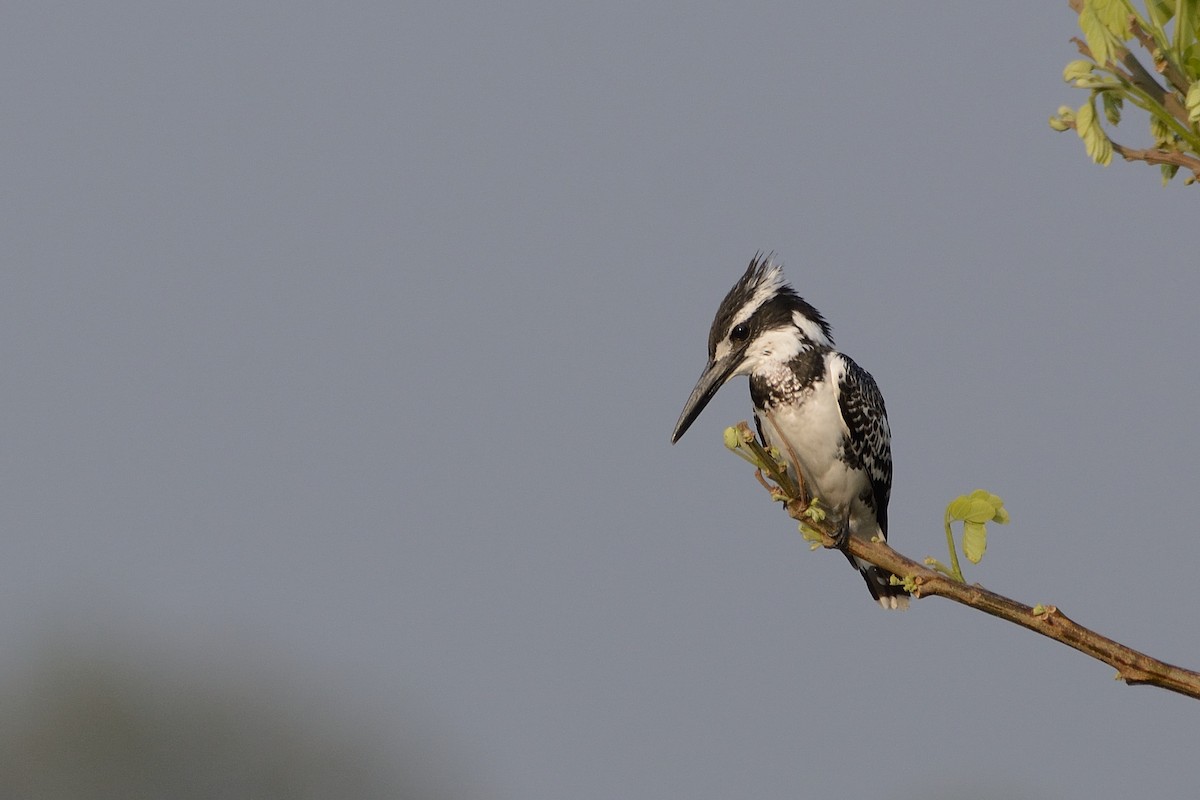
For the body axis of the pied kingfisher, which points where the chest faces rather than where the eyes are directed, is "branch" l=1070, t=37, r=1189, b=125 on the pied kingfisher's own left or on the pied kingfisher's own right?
on the pied kingfisher's own left

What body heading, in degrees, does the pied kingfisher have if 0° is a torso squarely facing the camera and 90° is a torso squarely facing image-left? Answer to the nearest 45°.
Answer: approximately 45°

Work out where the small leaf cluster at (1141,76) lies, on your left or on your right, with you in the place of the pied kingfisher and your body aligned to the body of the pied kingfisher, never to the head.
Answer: on your left
